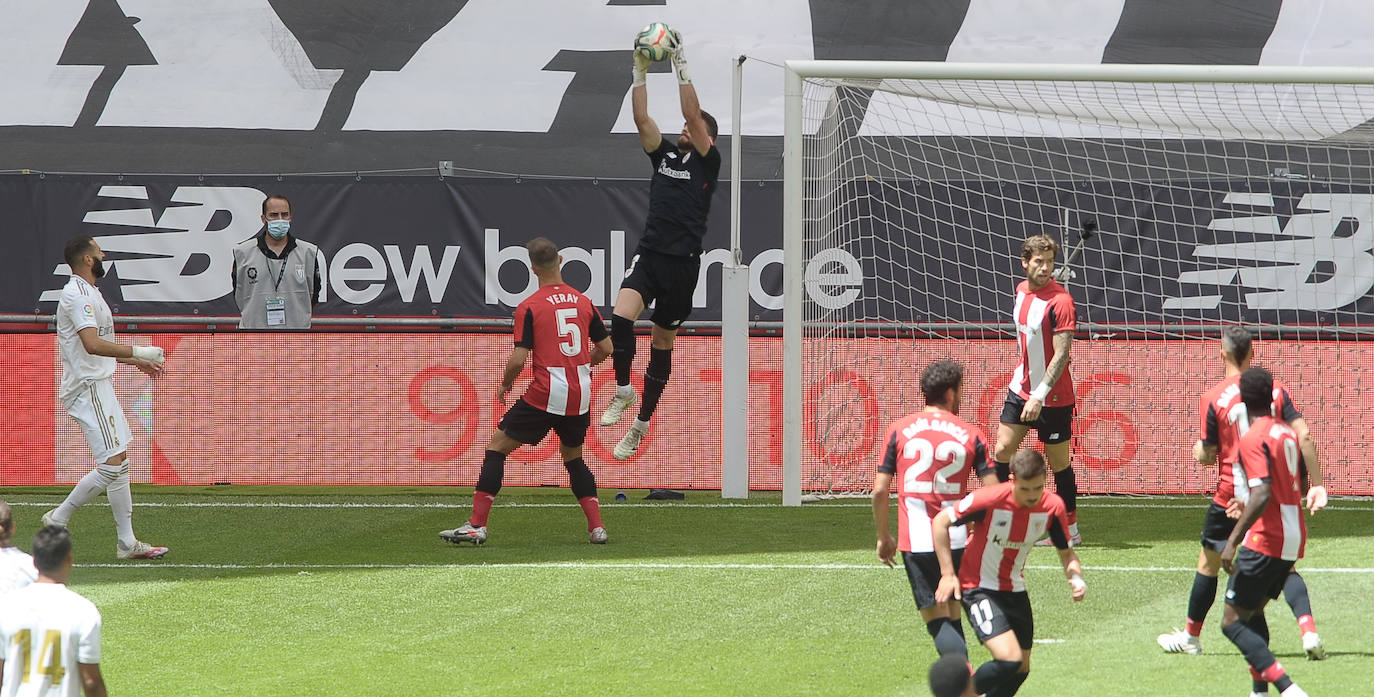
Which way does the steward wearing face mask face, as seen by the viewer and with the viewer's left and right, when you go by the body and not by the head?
facing the viewer

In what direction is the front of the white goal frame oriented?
toward the camera

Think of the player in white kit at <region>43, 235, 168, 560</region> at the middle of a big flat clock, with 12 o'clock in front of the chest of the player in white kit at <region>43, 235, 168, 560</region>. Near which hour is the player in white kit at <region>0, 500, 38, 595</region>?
the player in white kit at <region>0, 500, 38, 595</region> is roughly at 3 o'clock from the player in white kit at <region>43, 235, 168, 560</region>.

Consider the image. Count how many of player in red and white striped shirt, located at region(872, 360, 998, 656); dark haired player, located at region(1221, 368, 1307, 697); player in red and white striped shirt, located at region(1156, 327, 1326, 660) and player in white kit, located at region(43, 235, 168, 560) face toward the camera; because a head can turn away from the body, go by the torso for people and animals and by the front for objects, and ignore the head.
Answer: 0

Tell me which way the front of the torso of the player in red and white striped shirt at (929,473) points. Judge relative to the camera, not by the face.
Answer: away from the camera

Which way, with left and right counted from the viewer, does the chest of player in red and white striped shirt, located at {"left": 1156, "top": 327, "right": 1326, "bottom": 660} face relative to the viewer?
facing away from the viewer and to the left of the viewer

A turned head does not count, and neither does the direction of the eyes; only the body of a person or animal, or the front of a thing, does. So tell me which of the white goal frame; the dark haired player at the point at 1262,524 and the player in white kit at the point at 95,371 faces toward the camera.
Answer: the white goal frame

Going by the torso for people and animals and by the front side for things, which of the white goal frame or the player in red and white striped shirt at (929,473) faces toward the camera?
the white goal frame

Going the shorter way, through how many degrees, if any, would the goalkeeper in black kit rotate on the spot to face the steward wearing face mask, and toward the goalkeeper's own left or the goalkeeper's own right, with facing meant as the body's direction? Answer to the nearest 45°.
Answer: approximately 90° to the goalkeeper's own right

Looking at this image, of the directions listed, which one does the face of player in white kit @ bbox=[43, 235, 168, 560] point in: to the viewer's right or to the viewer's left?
to the viewer's right

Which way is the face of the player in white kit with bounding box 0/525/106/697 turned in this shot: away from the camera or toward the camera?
away from the camera

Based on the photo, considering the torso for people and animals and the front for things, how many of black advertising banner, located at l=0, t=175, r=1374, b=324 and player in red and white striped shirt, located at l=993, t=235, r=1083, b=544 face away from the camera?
0

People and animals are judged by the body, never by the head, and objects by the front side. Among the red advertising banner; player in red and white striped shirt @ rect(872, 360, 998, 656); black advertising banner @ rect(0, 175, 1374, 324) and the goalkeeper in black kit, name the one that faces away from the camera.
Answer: the player in red and white striped shirt

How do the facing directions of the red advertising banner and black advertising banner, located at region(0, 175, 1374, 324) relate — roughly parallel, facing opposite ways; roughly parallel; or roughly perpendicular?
roughly parallel

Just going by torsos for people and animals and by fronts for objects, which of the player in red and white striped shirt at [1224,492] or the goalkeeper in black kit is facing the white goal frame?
the player in red and white striped shirt
